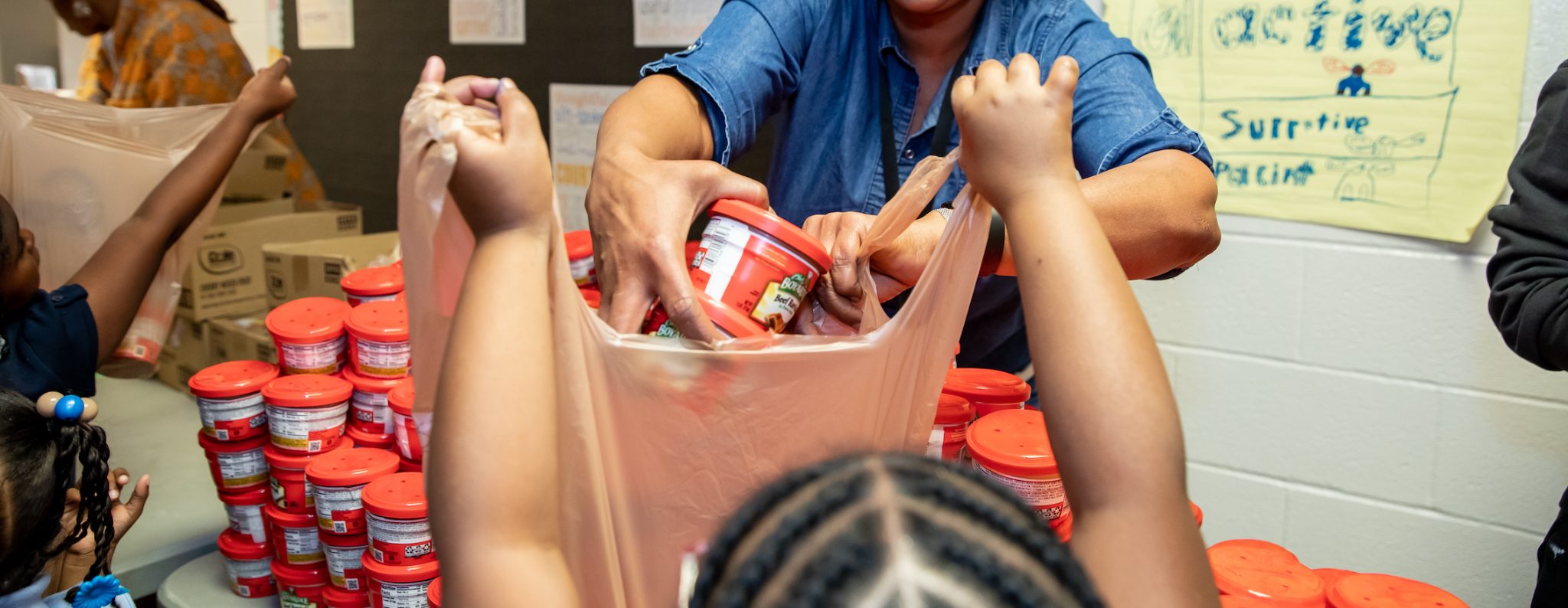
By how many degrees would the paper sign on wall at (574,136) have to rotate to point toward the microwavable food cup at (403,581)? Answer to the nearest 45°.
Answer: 0° — it already faces it

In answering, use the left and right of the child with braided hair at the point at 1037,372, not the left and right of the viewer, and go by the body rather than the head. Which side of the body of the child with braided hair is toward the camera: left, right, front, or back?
back

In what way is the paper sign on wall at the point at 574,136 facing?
toward the camera

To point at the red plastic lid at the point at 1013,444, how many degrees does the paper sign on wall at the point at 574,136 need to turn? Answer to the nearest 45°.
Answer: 0° — it already faces it

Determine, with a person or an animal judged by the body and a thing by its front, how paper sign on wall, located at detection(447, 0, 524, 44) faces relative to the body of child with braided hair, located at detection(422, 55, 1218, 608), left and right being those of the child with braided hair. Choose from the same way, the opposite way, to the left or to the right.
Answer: the opposite way

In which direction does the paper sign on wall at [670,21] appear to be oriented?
toward the camera

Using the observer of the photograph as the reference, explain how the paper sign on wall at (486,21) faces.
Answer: facing the viewer

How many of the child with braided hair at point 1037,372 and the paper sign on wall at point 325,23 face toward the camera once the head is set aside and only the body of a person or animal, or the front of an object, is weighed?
1

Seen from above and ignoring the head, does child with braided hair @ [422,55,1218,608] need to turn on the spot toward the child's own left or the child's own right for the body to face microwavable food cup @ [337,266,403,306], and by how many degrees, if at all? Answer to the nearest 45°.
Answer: approximately 45° to the child's own left

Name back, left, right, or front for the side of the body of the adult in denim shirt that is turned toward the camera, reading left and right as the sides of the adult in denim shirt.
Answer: front

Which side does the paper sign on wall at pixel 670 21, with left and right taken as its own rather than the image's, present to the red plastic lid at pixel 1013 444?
front

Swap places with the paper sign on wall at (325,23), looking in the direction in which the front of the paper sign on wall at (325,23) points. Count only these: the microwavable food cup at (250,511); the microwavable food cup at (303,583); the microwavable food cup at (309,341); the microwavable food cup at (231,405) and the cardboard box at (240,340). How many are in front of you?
5

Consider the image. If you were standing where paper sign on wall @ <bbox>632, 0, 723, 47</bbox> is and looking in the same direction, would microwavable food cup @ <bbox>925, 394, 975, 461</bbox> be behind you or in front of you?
in front

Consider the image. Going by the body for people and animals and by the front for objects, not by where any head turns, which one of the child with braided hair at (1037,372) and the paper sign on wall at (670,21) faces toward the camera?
the paper sign on wall

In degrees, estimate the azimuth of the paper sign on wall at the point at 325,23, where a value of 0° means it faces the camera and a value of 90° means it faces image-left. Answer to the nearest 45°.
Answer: approximately 0°

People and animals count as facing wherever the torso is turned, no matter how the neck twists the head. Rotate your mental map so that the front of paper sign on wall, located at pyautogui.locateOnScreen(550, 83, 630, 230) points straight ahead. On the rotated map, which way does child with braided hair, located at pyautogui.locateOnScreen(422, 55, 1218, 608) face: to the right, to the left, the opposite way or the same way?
the opposite way

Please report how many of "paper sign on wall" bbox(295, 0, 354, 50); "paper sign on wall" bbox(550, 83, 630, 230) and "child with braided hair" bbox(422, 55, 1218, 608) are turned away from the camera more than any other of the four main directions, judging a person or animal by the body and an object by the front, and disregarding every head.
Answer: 1
